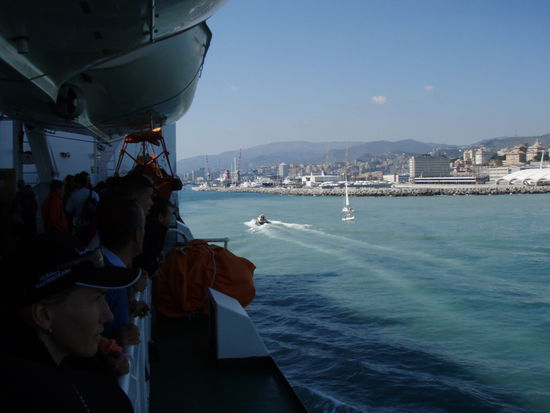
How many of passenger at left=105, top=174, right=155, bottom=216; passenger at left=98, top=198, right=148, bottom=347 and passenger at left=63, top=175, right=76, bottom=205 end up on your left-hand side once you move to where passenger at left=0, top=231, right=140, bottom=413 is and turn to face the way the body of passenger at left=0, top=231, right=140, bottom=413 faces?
3

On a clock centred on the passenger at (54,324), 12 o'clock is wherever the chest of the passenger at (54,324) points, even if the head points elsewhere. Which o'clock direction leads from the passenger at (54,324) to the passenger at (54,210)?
the passenger at (54,210) is roughly at 9 o'clock from the passenger at (54,324).

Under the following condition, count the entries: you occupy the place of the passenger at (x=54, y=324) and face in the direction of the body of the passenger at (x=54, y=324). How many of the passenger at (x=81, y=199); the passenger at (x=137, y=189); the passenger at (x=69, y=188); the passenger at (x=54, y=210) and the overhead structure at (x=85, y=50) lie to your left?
5

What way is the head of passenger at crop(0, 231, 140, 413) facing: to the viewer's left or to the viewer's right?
to the viewer's right

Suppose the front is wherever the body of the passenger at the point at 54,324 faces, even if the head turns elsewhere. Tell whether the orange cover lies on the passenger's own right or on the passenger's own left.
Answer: on the passenger's own left

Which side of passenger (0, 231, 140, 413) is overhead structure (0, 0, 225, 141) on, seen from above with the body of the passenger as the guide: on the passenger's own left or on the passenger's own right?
on the passenger's own left

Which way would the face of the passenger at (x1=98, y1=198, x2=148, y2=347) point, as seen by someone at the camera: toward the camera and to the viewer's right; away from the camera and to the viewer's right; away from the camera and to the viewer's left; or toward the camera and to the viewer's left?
away from the camera and to the viewer's right

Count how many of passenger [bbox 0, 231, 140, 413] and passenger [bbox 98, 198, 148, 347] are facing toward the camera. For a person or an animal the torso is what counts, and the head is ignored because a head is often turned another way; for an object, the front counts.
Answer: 0

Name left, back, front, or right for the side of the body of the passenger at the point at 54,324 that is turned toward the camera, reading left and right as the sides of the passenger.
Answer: right

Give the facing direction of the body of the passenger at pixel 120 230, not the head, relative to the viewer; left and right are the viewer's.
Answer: facing away from the viewer and to the right of the viewer

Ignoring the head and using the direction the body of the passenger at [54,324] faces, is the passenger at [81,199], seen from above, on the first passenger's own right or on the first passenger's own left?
on the first passenger's own left
